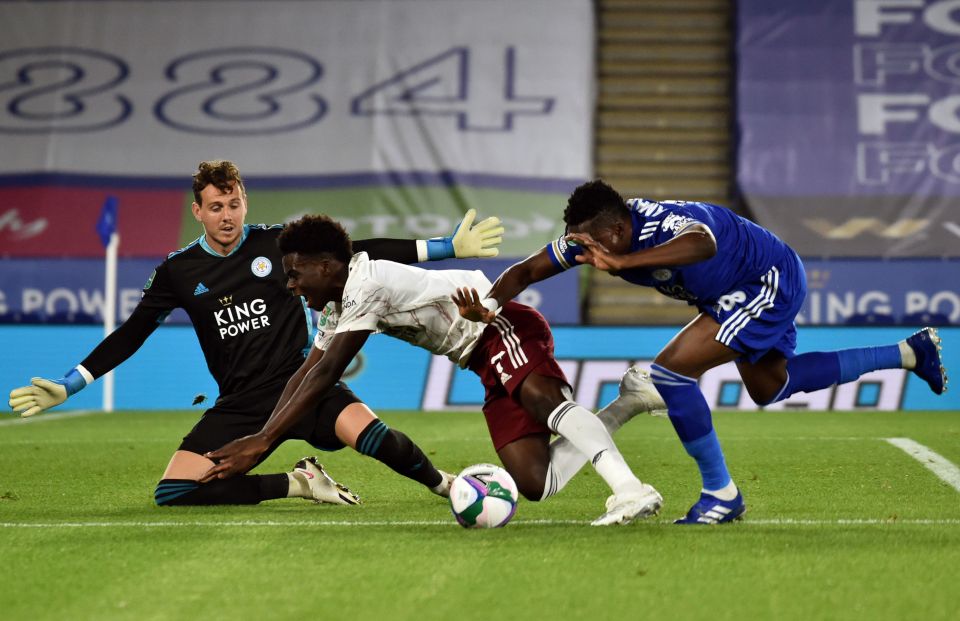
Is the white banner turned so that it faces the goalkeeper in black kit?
yes

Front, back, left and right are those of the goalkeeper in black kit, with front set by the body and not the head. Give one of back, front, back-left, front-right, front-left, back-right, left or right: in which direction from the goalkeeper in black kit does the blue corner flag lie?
back

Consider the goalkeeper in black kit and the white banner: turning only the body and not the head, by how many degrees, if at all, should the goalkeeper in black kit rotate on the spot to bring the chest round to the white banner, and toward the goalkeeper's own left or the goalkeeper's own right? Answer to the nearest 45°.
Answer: approximately 180°

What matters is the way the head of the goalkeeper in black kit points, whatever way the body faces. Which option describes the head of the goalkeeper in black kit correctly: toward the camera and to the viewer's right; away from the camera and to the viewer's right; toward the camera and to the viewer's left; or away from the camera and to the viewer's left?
toward the camera and to the viewer's right

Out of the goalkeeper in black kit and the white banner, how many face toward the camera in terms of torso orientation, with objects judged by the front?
2

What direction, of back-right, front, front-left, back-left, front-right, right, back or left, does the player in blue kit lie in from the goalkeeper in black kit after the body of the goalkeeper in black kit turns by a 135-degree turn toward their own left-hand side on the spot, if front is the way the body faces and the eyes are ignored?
right

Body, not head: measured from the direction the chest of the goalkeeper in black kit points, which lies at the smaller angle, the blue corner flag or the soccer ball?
the soccer ball

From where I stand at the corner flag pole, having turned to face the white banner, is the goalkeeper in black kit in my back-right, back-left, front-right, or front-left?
back-right

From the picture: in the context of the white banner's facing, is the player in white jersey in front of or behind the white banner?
in front

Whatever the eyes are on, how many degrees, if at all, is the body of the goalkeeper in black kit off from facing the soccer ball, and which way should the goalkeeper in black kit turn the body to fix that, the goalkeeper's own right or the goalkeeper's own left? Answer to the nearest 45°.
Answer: approximately 45° to the goalkeeper's own left

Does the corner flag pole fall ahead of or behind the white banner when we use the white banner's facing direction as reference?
ahead
